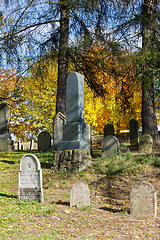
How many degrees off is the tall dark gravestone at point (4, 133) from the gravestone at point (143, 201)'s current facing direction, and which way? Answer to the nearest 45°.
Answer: approximately 135° to its right

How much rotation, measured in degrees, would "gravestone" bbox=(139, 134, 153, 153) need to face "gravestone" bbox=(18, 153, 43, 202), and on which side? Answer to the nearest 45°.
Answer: approximately 45° to its right

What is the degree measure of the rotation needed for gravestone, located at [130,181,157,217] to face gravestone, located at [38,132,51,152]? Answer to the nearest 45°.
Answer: approximately 135° to its right

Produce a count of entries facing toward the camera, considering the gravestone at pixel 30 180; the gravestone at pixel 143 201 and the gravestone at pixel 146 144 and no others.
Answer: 3

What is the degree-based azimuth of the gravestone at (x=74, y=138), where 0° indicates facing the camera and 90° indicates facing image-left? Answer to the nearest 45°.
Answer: approximately 45°

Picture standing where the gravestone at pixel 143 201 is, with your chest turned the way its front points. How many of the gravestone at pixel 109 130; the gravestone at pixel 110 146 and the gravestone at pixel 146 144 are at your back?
3

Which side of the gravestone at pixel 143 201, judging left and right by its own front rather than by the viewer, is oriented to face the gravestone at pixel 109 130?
back

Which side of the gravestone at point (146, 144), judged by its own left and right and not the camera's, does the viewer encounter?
front
